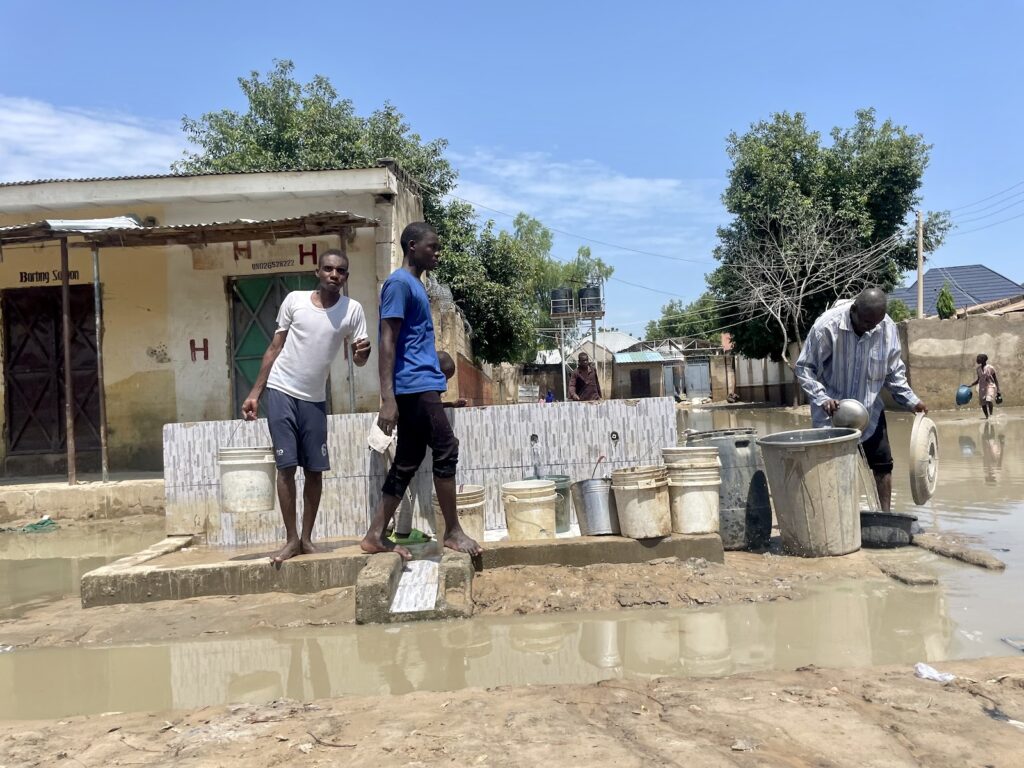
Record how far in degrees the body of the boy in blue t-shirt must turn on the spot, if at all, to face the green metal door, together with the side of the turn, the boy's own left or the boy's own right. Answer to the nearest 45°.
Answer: approximately 90° to the boy's own left

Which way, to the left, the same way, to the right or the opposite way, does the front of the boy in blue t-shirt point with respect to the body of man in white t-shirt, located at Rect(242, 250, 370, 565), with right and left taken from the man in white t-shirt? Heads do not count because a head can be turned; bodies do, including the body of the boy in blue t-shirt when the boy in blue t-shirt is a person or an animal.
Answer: to the left

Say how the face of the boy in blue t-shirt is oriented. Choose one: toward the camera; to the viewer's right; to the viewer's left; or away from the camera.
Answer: to the viewer's right

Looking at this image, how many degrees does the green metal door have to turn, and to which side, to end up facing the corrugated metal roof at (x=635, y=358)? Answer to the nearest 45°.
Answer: approximately 135° to its left

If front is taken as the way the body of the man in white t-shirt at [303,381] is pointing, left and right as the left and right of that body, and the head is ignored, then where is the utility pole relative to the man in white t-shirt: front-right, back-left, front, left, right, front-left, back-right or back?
back-left

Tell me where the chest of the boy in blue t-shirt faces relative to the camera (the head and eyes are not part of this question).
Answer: to the viewer's right

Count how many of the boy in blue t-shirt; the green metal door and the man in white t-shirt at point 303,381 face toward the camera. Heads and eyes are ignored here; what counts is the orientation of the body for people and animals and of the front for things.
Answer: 2

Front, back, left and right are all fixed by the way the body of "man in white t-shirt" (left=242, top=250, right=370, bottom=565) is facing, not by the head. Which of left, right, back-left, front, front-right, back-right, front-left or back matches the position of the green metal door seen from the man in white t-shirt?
back
